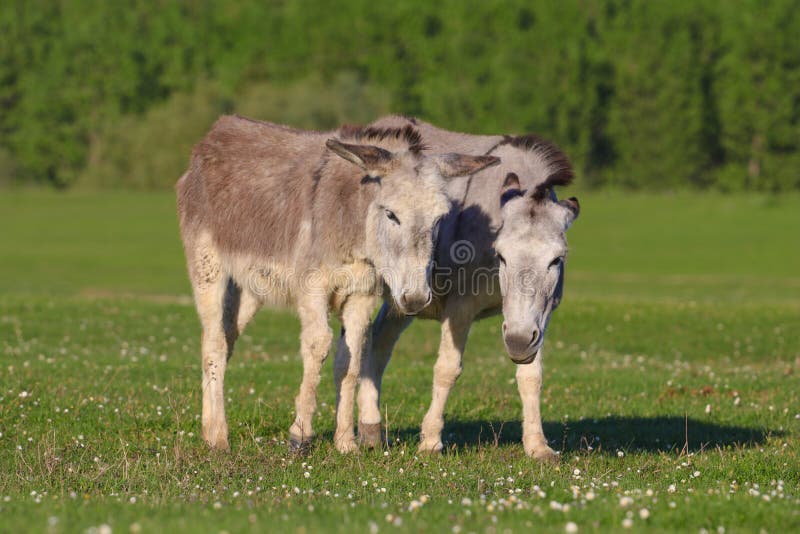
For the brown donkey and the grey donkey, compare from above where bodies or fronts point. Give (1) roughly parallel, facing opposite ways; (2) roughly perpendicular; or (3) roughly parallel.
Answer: roughly parallel

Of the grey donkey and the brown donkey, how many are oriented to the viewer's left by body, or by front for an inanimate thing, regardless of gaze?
0

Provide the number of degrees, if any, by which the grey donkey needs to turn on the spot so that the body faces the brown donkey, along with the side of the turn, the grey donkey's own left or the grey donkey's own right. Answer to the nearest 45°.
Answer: approximately 135° to the grey donkey's own right

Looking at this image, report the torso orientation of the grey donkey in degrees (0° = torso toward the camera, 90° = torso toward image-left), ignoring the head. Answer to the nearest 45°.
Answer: approximately 315°

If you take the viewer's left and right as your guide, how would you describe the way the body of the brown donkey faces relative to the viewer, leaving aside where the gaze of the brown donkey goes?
facing the viewer and to the right of the viewer

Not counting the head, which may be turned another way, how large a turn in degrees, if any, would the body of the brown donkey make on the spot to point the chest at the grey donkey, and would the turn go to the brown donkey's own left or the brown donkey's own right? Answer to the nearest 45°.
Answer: approximately 45° to the brown donkey's own left
